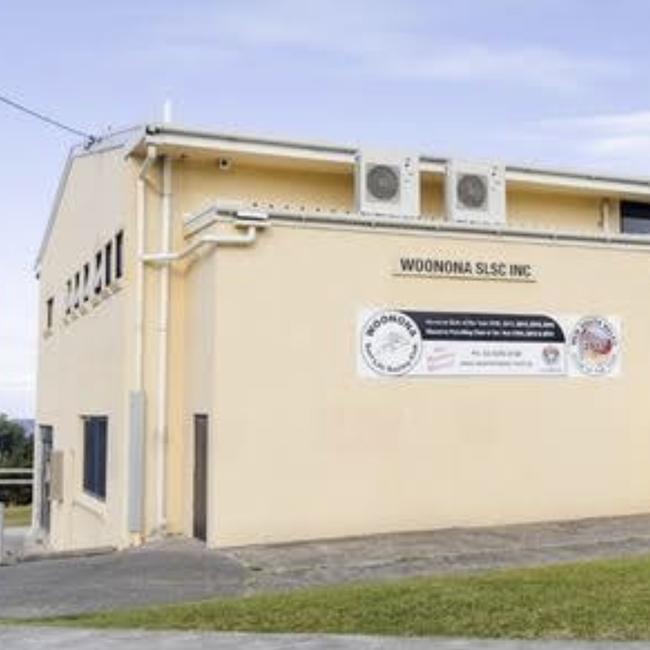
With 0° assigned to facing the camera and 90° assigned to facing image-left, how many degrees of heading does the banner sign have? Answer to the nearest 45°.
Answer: approximately 0°

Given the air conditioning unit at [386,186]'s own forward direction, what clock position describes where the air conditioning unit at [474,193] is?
the air conditioning unit at [474,193] is roughly at 8 o'clock from the air conditioning unit at [386,186].

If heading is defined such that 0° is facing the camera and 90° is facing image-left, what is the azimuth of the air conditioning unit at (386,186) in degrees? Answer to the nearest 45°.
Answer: approximately 0°

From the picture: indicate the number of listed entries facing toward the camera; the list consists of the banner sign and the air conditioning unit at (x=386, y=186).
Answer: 2

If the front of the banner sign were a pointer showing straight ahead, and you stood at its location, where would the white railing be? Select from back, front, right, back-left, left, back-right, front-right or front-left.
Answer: back-right
